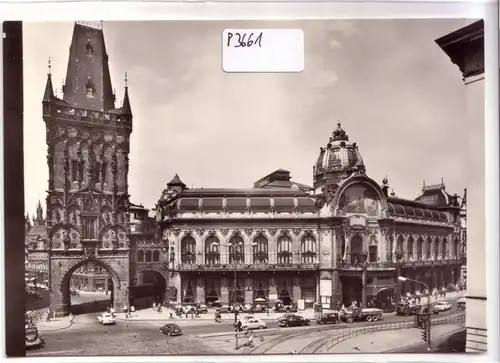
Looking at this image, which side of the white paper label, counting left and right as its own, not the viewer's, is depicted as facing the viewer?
front
